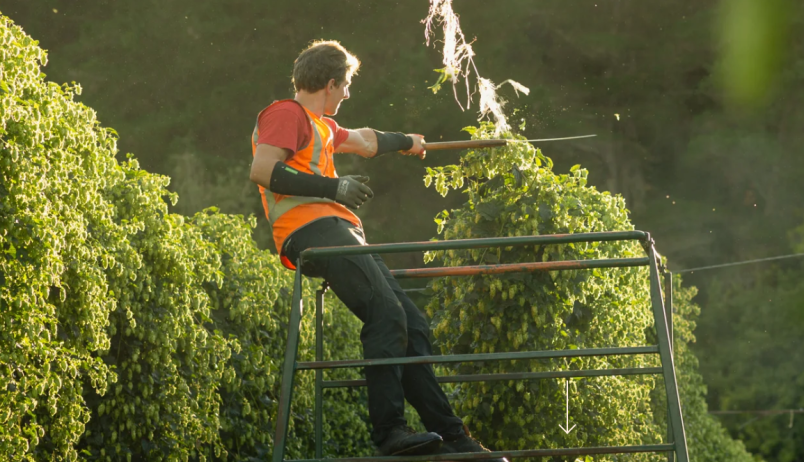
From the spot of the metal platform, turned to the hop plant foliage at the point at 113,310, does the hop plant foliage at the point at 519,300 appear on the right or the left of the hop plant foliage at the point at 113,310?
right

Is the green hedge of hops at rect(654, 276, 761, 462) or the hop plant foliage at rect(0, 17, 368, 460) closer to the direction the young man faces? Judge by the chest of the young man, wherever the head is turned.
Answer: the green hedge of hops

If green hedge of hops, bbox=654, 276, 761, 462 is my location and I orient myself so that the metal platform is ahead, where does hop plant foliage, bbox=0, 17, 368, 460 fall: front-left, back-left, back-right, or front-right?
front-right

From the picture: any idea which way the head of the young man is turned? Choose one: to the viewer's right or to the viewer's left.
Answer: to the viewer's right

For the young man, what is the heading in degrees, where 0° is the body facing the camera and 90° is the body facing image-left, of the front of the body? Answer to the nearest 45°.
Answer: approximately 270°

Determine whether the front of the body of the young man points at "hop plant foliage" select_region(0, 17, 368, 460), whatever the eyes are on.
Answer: no
